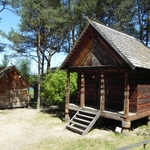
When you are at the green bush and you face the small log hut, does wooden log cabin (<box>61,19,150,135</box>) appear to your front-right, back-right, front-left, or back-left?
back-left

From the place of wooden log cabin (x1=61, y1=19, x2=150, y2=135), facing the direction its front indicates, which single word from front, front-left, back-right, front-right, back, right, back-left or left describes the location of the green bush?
right

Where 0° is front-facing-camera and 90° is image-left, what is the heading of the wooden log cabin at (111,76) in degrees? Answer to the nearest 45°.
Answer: approximately 45°

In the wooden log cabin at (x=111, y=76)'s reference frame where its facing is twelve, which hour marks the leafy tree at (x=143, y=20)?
The leafy tree is roughly at 5 o'clock from the wooden log cabin.

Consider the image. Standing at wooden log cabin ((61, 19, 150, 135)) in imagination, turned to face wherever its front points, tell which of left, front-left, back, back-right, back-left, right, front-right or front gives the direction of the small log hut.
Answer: right
